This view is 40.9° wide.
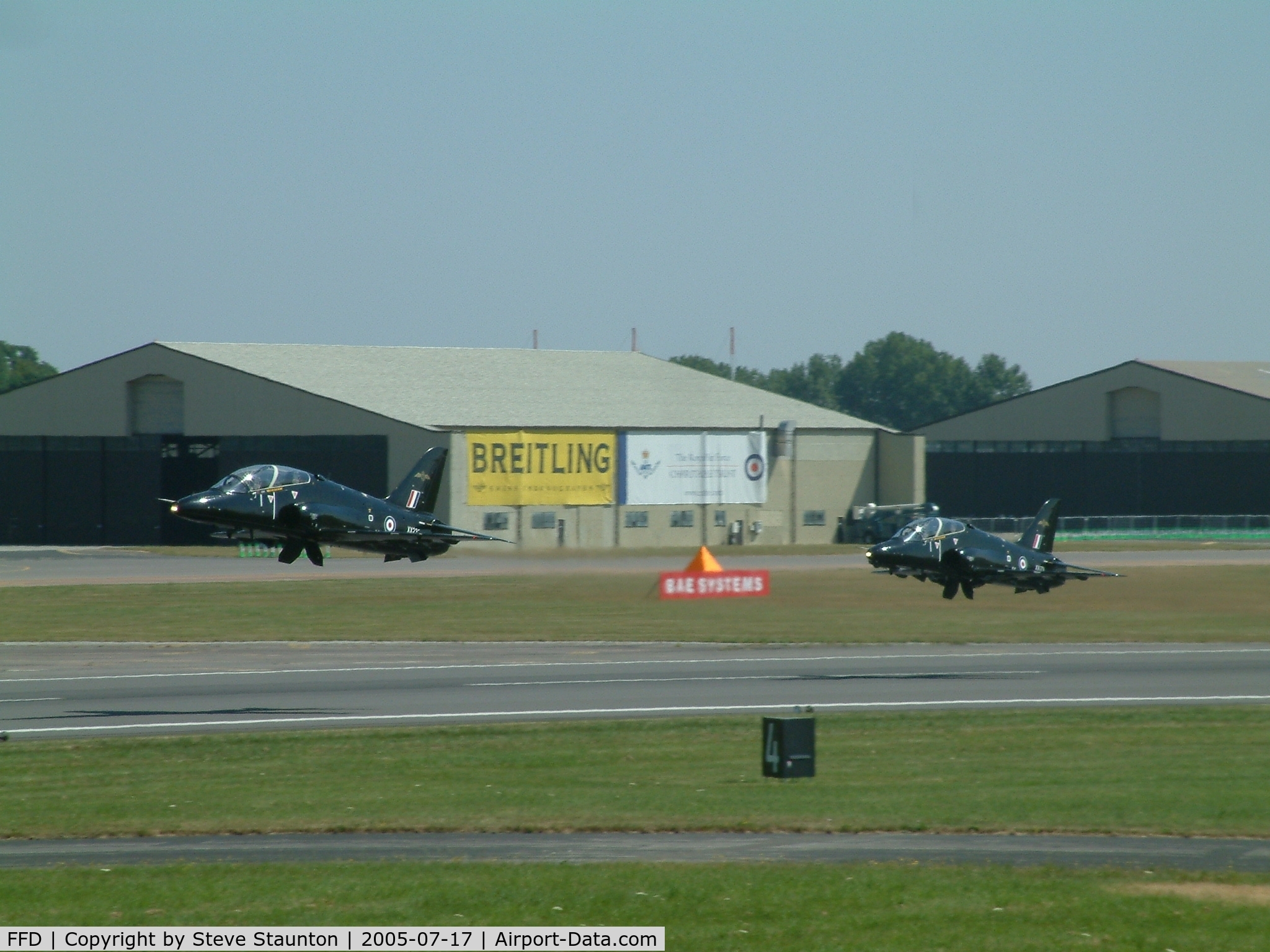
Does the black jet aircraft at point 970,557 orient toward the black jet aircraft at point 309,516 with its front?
yes

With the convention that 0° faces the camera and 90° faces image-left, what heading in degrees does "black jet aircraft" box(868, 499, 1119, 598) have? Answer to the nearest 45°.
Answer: approximately 45°
